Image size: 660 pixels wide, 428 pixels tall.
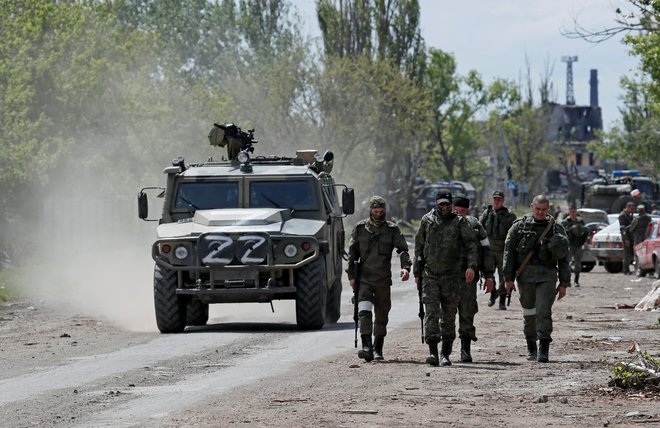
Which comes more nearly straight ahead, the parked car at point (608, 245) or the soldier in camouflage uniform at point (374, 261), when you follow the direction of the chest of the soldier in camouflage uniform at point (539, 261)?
the soldier in camouflage uniform

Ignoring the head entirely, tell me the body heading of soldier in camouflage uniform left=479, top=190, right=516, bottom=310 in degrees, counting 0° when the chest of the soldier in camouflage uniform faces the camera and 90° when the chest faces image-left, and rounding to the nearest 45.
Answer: approximately 0°

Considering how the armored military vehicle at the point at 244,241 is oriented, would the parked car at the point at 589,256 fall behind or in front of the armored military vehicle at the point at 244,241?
behind

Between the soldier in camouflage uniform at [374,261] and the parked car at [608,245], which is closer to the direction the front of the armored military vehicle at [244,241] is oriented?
the soldier in camouflage uniform

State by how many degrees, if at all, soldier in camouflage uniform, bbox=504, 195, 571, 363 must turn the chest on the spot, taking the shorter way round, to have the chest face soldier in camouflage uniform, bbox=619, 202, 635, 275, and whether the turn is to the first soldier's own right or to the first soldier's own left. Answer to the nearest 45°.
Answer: approximately 180°

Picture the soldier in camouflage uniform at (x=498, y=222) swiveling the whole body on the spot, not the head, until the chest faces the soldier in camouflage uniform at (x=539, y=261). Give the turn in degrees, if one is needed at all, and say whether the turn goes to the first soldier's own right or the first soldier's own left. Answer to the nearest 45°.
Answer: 0° — they already face them
